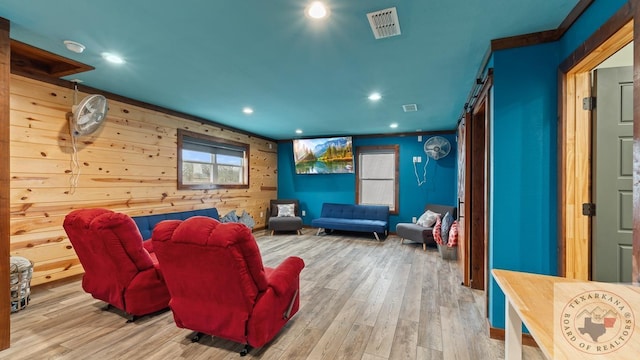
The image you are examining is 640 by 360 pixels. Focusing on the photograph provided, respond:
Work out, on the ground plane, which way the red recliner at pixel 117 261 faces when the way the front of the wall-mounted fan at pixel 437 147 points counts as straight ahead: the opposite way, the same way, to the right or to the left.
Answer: the opposite way

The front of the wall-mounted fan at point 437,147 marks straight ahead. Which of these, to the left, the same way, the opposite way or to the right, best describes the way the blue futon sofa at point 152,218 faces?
to the left

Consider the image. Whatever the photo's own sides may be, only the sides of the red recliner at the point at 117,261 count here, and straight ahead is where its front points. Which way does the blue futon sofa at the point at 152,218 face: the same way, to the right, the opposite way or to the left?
to the right

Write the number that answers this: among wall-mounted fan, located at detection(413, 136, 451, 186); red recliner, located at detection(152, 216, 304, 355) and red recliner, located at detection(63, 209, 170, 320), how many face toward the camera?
1

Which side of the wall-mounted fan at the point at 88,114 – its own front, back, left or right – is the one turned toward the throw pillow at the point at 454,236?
front

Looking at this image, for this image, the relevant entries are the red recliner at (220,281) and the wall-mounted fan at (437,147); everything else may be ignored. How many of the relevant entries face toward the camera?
1

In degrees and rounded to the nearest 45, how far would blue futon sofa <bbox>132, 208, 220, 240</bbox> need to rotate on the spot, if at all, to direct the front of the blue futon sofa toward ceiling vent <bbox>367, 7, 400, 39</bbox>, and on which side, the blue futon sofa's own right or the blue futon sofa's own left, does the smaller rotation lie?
0° — it already faces it

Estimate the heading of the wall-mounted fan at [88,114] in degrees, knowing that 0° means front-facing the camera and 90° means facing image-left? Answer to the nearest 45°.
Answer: approximately 315°

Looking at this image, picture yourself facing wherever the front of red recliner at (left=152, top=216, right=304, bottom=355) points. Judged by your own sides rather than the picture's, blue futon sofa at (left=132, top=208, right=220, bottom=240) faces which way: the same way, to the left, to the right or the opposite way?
to the right

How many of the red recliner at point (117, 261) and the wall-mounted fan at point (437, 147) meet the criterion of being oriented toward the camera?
1

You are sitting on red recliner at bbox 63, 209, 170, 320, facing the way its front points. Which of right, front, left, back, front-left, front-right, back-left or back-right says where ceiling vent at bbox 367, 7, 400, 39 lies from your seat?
right

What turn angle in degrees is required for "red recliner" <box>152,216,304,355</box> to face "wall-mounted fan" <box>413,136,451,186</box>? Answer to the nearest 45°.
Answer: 0° — it already faces it

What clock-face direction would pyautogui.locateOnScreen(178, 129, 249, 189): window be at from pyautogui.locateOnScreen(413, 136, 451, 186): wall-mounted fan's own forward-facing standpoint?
The window is roughly at 2 o'clock from the wall-mounted fan.

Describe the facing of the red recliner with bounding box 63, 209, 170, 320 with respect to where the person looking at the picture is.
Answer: facing away from the viewer and to the right of the viewer
